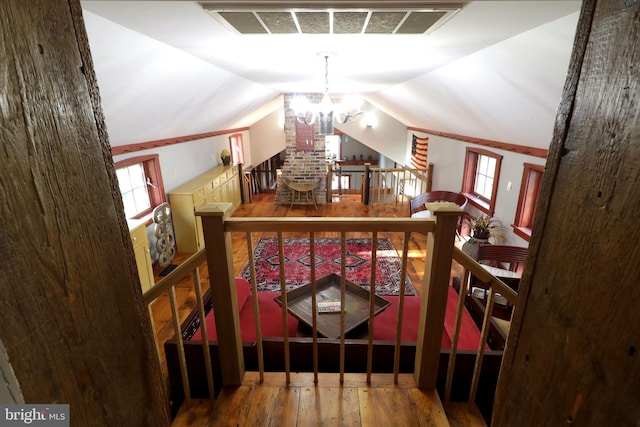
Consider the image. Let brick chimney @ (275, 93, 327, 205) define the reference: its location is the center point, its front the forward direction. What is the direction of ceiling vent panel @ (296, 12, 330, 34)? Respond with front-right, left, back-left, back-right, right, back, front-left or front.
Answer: front

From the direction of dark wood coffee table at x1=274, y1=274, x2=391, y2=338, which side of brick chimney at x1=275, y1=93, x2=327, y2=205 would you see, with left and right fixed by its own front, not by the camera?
front

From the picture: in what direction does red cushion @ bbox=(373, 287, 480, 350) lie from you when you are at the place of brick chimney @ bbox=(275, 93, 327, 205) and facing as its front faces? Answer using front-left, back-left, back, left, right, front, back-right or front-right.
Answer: front

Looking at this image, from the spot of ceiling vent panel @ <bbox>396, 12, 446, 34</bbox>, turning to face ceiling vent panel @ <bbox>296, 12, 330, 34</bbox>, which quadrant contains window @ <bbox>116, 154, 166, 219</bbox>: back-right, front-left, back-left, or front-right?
front-right

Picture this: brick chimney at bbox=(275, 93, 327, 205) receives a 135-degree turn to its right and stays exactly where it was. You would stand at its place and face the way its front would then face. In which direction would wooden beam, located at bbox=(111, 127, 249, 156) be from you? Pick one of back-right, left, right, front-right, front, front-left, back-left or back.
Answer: left

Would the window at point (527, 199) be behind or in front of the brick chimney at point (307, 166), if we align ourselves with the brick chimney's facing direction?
in front

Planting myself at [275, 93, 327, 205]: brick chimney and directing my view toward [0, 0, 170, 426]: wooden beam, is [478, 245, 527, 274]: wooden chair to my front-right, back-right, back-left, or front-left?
front-left

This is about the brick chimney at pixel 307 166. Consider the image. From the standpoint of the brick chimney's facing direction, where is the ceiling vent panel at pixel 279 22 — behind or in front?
in front

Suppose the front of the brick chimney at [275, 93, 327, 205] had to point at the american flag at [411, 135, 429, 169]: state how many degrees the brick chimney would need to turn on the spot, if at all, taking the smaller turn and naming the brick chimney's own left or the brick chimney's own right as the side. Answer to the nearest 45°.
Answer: approximately 90° to the brick chimney's own left

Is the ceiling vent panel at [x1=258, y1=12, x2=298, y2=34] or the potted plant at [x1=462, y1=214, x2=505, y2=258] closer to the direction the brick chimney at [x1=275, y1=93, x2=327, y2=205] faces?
the ceiling vent panel

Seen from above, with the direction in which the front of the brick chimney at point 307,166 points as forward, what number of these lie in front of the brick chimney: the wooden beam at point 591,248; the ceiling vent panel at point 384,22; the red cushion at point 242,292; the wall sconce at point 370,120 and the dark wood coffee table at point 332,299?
4

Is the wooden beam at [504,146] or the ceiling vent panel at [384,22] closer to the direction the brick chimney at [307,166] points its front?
the ceiling vent panel

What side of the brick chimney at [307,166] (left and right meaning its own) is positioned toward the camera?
front

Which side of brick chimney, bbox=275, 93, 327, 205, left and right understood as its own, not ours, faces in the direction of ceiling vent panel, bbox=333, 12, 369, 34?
front

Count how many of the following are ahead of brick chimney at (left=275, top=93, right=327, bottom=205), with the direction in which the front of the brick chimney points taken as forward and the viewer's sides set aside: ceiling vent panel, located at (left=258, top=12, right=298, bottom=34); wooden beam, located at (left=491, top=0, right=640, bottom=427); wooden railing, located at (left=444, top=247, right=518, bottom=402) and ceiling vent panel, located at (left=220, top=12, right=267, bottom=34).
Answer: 4

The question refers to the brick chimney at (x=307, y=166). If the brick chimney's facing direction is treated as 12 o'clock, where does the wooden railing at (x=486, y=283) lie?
The wooden railing is roughly at 12 o'clock from the brick chimney.

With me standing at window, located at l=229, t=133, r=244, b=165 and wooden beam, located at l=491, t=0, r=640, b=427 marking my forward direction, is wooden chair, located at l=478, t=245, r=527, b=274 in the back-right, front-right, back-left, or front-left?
front-left
